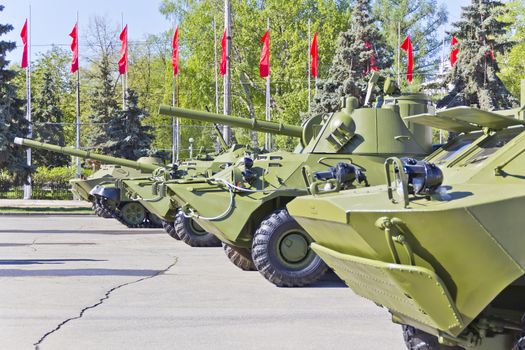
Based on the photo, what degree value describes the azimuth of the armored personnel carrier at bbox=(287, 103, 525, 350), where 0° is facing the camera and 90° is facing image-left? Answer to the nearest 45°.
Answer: approximately 45°

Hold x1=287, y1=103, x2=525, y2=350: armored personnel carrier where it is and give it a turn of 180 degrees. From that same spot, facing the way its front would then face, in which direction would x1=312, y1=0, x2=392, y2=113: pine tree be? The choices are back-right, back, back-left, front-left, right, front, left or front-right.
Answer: front-left

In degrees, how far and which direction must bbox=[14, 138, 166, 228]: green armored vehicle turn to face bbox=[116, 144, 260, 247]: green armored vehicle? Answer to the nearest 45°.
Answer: approximately 90° to its left

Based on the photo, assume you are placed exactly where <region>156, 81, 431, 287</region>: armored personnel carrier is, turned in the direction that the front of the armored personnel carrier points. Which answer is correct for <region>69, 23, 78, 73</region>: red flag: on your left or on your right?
on your right

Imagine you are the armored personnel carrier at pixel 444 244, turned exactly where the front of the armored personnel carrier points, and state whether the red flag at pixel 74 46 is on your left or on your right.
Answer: on your right

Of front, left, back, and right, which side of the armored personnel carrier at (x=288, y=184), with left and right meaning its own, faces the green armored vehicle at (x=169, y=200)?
right

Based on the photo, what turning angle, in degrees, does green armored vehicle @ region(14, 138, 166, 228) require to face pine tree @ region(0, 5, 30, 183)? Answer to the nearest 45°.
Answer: approximately 45° to its right

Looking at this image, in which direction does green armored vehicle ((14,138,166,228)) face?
to the viewer's left

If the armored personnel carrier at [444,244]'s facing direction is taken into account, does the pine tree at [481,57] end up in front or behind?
behind

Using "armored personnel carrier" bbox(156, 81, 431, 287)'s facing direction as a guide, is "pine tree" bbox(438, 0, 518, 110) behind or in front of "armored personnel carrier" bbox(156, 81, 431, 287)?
behind
